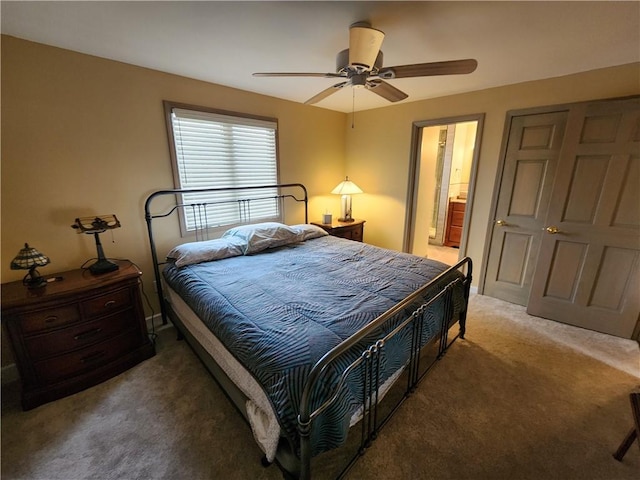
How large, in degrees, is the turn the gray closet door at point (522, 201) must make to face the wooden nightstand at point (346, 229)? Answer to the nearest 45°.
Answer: approximately 45° to its right

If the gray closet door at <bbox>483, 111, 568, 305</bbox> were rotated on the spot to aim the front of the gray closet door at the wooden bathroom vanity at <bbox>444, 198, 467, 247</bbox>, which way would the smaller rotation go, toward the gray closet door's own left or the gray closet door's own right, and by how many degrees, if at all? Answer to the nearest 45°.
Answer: approximately 90° to the gray closet door's own right

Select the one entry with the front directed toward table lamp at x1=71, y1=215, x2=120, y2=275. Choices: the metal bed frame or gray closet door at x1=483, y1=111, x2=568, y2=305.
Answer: the gray closet door

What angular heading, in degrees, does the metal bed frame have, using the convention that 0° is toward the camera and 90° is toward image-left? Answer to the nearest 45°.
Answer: approximately 315°

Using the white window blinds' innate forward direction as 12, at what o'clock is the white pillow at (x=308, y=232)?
The white pillow is roughly at 11 o'clock from the white window blinds.

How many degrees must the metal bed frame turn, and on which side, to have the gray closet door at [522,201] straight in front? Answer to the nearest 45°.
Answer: approximately 90° to its left

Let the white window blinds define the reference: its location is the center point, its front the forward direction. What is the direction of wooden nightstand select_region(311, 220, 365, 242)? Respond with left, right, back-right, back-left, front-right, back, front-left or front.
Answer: front-left

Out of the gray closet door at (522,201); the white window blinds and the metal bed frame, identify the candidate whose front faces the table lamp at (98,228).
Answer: the gray closet door

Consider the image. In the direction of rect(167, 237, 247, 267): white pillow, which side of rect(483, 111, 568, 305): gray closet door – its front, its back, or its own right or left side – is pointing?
front

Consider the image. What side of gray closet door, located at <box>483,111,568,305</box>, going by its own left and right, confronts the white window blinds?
front
